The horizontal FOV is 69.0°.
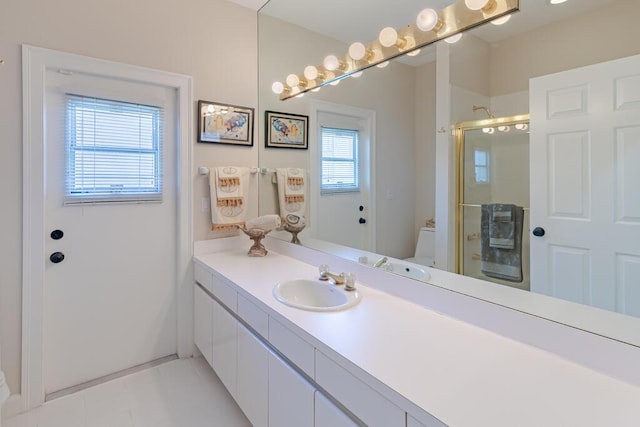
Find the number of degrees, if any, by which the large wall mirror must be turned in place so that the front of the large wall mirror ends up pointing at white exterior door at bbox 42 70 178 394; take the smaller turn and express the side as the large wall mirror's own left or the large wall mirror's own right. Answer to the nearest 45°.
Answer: approximately 45° to the large wall mirror's own right

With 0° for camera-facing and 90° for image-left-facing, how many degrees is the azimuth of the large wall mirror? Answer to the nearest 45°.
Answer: approximately 45°

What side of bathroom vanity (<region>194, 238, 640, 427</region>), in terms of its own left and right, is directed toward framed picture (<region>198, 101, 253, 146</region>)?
right

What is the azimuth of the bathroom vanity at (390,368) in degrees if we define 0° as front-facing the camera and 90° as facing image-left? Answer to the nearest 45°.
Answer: approximately 45°
